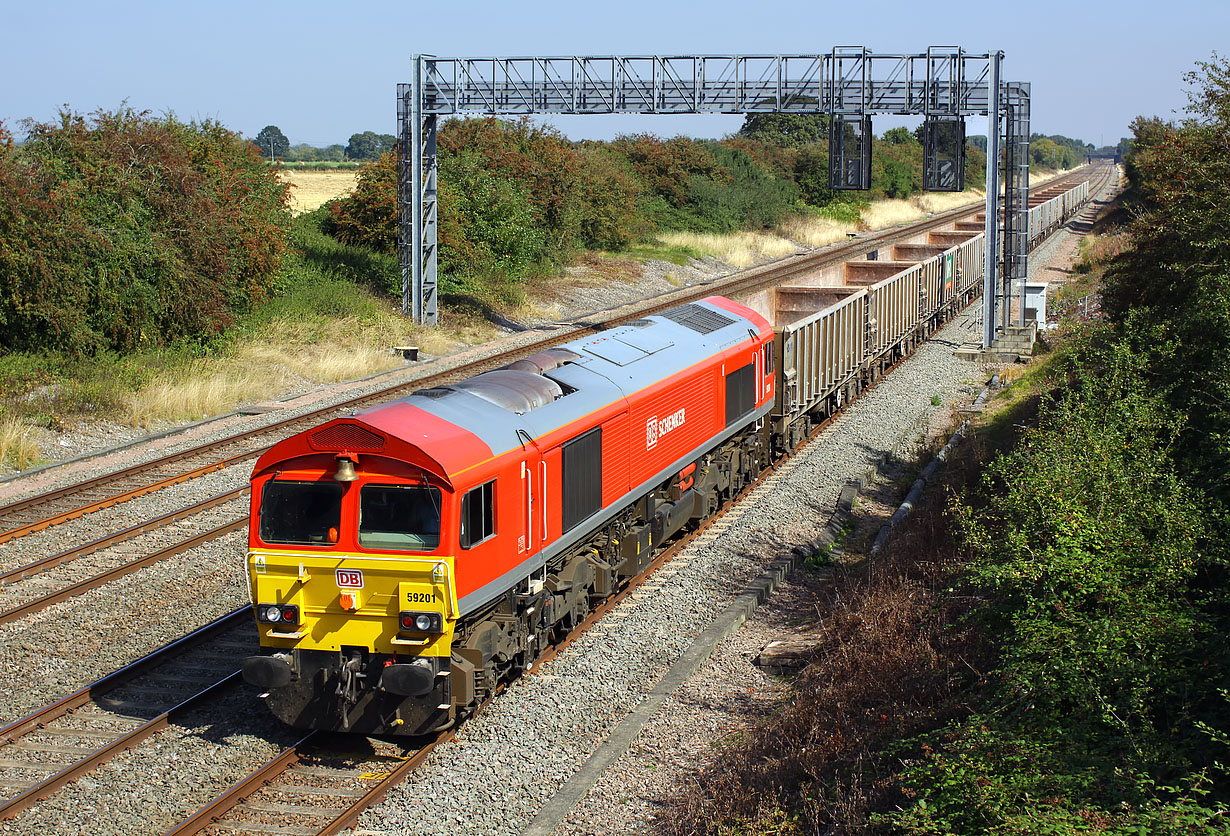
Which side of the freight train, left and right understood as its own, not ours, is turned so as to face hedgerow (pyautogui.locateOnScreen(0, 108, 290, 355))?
right

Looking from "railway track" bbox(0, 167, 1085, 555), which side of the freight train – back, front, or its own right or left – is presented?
right

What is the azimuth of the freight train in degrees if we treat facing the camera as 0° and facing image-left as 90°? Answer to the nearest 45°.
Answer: approximately 45°
